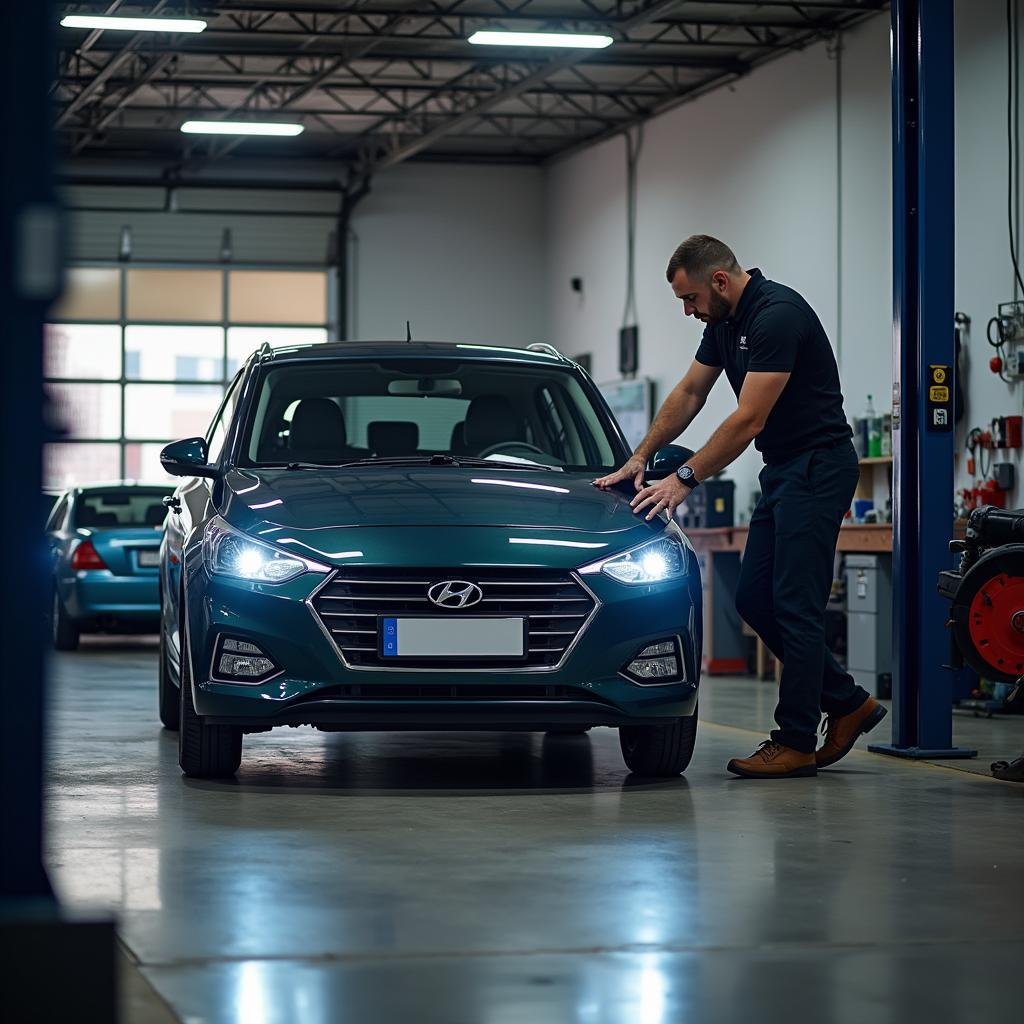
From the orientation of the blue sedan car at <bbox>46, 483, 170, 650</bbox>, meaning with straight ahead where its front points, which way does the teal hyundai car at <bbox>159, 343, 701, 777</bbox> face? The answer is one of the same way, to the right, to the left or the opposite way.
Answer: the opposite way

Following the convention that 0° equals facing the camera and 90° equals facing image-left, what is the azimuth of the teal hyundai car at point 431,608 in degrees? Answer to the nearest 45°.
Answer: approximately 0°

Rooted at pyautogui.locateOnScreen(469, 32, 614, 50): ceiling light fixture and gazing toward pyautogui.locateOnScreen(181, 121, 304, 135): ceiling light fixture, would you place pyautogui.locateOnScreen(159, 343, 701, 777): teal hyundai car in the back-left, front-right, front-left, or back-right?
back-left

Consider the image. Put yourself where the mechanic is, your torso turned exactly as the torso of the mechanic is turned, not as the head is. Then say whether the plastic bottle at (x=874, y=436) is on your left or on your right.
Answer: on your right

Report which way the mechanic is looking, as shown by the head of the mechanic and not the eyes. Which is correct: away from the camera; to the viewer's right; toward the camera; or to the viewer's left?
to the viewer's left

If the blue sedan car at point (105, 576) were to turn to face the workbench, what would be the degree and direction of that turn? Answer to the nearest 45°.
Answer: approximately 90° to its right

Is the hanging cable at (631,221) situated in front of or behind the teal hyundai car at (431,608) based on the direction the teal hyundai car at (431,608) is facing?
behind

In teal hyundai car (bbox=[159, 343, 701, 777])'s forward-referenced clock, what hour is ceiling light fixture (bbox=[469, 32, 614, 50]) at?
The ceiling light fixture is roughly at 6 o'clock from the teal hyundai car.

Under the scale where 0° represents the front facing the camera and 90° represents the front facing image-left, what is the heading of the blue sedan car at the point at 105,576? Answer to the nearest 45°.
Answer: approximately 180°

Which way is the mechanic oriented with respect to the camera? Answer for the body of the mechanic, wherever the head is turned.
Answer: to the viewer's left
